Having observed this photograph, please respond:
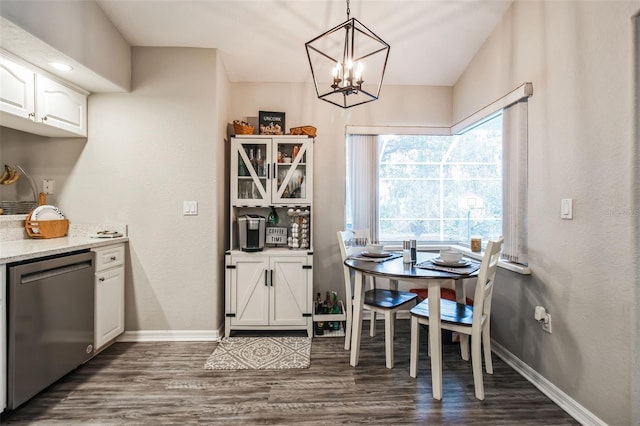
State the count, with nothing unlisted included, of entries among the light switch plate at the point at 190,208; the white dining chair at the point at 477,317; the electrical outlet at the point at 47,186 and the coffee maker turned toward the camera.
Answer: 3

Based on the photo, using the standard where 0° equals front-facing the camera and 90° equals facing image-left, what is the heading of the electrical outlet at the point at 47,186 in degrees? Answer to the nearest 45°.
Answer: approximately 0°

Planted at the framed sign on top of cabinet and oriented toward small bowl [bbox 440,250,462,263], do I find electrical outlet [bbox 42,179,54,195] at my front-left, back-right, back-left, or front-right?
back-right

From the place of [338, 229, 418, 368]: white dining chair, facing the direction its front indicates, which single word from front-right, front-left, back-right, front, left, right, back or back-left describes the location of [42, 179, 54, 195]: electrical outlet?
back-right
